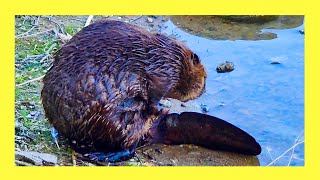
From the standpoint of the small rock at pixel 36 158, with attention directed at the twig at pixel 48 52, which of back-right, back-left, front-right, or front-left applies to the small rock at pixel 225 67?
front-right

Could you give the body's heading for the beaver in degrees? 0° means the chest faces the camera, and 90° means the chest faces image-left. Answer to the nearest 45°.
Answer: approximately 270°

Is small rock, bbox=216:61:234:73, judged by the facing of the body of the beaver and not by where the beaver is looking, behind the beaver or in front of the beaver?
in front
